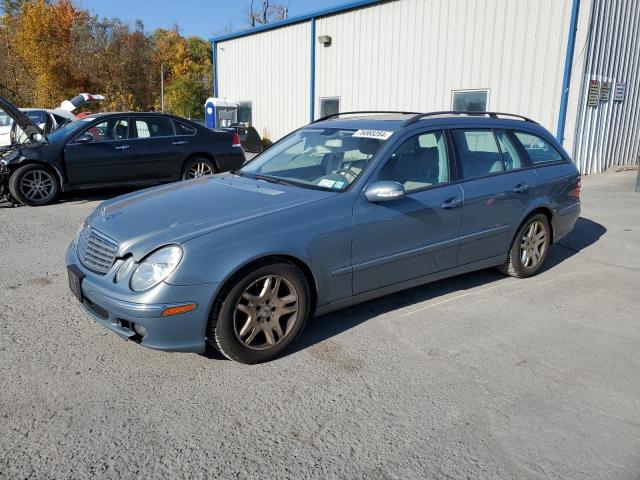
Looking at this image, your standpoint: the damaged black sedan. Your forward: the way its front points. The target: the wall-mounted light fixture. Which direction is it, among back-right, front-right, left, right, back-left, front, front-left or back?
back-right

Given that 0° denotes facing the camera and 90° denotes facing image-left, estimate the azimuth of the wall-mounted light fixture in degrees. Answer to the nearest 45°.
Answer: approximately 45°

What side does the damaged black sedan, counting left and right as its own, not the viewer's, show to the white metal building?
back

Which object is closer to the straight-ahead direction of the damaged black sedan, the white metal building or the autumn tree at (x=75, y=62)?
the autumn tree

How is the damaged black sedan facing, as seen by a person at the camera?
facing to the left of the viewer

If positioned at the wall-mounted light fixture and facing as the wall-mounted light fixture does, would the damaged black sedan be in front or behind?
in front

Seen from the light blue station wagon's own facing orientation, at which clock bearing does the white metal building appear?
The white metal building is roughly at 5 o'clock from the light blue station wagon.

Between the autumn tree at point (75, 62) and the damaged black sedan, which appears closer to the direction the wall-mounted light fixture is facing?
the damaged black sedan

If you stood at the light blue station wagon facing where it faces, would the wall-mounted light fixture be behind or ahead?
behind

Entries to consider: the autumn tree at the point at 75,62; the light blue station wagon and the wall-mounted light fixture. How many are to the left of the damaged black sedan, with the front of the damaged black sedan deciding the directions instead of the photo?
1

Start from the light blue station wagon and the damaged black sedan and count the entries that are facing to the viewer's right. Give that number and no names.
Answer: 0

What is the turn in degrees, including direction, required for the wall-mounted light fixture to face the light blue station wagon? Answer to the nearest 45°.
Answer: approximately 45° to its left

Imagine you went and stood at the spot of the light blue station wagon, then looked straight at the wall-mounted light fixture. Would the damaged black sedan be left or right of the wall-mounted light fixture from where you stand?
left

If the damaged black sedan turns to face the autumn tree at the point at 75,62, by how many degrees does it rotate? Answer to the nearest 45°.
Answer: approximately 90° to its right
